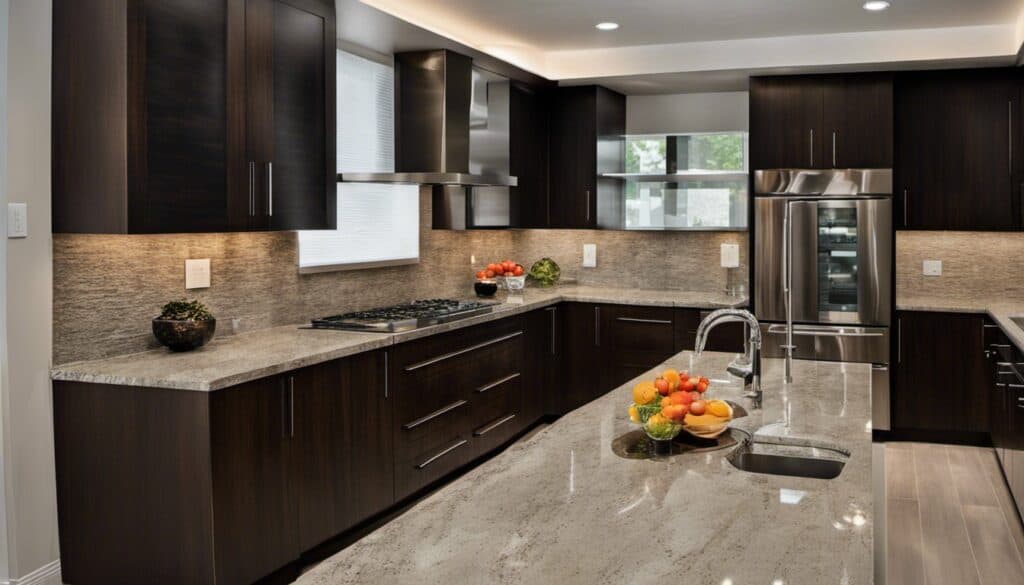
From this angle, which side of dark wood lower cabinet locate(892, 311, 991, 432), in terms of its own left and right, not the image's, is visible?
front

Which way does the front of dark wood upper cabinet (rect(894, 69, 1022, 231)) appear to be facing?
toward the camera

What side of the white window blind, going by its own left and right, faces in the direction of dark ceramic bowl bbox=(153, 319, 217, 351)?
right

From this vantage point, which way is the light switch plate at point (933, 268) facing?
toward the camera

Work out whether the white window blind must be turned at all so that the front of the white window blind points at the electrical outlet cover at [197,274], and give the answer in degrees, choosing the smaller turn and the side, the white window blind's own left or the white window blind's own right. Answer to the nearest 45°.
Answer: approximately 90° to the white window blind's own right

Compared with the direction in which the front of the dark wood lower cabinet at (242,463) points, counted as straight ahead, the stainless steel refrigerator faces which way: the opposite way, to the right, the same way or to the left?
to the right

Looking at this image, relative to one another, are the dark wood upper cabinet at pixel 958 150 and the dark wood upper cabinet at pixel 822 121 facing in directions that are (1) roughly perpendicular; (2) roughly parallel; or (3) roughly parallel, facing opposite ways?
roughly parallel

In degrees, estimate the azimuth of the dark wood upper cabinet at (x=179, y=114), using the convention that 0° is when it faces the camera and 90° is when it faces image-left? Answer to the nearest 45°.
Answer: approximately 315°

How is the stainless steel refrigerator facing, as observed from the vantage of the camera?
facing the viewer

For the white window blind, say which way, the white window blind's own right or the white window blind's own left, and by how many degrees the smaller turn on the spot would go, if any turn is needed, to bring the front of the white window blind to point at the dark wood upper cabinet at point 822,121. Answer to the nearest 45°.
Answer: approximately 45° to the white window blind's own left

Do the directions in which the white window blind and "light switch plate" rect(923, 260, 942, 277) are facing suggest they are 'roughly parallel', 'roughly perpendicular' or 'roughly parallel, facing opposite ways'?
roughly perpendicular
